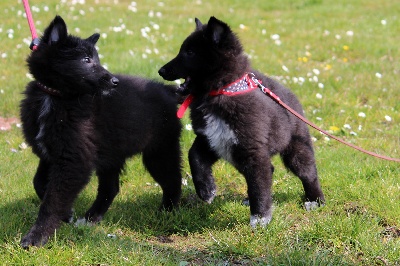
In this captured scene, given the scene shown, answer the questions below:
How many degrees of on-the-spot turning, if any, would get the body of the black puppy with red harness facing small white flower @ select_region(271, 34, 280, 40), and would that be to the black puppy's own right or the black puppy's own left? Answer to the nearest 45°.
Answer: approximately 135° to the black puppy's own right

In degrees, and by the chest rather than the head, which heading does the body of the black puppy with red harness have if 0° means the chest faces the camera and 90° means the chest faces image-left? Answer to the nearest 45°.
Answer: approximately 45°

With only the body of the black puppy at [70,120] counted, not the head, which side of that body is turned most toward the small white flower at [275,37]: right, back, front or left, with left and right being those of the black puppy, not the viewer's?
back

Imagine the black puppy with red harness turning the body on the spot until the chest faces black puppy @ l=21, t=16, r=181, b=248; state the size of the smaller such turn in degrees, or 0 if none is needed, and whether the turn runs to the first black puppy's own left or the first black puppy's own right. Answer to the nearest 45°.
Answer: approximately 45° to the first black puppy's own right

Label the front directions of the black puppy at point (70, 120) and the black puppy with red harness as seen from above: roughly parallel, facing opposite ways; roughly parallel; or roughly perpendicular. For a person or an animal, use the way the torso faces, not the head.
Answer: roughly parallel

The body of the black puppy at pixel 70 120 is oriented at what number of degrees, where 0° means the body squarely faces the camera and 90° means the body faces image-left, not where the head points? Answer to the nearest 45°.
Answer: approximately 45°

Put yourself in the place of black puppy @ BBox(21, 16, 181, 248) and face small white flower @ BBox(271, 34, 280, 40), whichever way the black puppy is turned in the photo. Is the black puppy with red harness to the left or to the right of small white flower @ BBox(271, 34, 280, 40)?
right

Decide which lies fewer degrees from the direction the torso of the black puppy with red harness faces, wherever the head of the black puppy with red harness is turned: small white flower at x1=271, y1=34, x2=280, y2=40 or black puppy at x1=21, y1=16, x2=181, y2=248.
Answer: the black puppy

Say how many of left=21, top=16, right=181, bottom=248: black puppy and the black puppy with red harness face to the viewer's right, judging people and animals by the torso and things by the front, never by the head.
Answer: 0

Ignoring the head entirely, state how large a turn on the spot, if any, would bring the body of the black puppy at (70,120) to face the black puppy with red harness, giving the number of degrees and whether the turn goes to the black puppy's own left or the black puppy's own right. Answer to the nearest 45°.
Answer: approximately 135° to the black puppy's own left
